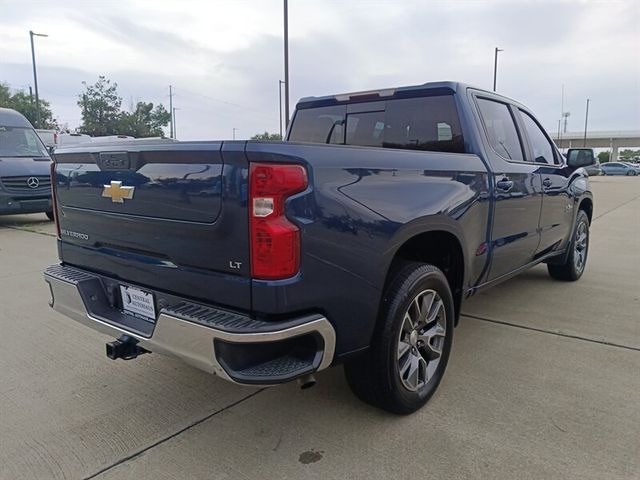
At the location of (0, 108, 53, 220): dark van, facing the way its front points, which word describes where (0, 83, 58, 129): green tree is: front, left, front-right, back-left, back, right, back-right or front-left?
back-left

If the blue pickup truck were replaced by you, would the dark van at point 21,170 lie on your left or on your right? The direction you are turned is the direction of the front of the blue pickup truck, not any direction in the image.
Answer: on your left

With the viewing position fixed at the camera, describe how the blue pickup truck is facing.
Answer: facing away from the viewer and to the right of the viewer

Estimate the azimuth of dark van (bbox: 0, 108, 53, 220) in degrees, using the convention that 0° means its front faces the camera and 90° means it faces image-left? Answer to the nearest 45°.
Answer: approximately 315°

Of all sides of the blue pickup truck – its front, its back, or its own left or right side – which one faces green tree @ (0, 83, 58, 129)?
left
